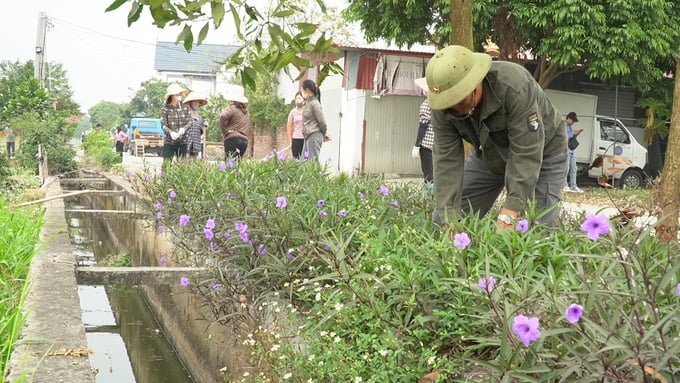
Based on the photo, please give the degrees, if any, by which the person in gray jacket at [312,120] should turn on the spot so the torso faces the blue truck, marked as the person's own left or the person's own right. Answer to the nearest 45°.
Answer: approximately 90° to the person's own right

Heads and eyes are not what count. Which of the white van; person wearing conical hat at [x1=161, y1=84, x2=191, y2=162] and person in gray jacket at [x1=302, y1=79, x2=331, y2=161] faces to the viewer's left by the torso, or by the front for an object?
the person in gray jacket

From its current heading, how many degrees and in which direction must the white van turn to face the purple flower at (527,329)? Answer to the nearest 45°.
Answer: approximately 90° to its right

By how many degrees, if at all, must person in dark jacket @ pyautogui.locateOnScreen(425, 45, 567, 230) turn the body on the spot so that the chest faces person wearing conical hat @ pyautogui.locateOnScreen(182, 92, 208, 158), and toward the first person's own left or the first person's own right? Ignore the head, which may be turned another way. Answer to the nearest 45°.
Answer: approximately 90° to the first person's own right

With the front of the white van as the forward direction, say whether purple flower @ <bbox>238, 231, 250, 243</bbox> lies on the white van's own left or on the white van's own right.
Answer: on the white van's own right

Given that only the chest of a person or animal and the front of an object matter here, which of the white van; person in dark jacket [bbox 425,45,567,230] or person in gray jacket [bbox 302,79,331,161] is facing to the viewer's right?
the white van

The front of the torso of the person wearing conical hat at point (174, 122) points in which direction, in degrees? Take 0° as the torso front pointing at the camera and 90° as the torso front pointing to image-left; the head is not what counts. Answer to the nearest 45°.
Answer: approximately 315°

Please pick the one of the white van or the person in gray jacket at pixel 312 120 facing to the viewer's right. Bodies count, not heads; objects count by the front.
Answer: the white van

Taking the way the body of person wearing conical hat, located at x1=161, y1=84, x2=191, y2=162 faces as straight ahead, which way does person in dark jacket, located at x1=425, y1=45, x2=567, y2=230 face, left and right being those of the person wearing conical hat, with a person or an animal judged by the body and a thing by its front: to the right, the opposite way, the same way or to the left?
to the right

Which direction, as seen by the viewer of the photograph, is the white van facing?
facing to the right of the viewer

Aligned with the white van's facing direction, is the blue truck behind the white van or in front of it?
behind

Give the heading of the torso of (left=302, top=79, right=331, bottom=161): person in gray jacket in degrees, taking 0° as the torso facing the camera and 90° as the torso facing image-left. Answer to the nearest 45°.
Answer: approximately 90°

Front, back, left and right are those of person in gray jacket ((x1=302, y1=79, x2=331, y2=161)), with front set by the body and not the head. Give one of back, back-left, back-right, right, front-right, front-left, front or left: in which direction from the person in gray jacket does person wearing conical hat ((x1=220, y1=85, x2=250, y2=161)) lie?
front-right

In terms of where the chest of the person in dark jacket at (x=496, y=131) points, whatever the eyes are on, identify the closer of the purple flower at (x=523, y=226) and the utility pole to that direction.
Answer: the purple flower
